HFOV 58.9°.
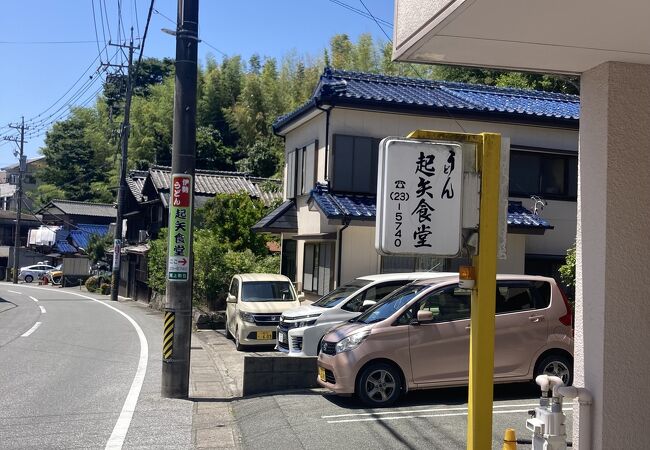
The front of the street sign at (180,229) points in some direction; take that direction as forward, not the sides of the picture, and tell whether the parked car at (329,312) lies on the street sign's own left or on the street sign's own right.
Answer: on the street sign's own left

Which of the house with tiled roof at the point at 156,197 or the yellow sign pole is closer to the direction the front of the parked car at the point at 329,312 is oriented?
the yellow sign pole

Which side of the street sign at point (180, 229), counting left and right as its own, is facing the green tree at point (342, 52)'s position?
back

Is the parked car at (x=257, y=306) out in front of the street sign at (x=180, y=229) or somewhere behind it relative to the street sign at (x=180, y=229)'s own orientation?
behind

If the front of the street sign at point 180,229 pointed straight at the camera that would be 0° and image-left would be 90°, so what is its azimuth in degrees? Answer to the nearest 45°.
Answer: approximately 0°

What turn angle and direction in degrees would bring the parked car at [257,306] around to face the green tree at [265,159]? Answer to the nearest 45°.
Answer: approximately 180°

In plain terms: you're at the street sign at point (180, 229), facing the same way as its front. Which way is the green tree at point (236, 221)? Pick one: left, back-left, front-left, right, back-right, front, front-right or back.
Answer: back

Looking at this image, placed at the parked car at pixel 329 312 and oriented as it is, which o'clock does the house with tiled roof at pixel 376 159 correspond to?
The house with tiled roof is roughly at 5 o'clock from the parked car.

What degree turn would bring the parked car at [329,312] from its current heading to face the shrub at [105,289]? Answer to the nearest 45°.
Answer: approximately 90° to its right

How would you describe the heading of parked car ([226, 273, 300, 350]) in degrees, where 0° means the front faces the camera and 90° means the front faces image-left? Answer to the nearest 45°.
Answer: approximately 0°

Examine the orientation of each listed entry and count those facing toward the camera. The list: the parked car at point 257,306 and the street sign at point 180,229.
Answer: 2

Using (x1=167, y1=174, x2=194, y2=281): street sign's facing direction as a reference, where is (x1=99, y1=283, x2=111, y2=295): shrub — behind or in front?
behind

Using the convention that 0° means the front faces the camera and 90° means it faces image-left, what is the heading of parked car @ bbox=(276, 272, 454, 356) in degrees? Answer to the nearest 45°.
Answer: approximately 45°

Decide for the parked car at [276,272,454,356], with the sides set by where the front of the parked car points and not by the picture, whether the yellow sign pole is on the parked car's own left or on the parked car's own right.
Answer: on the parked car's own left
